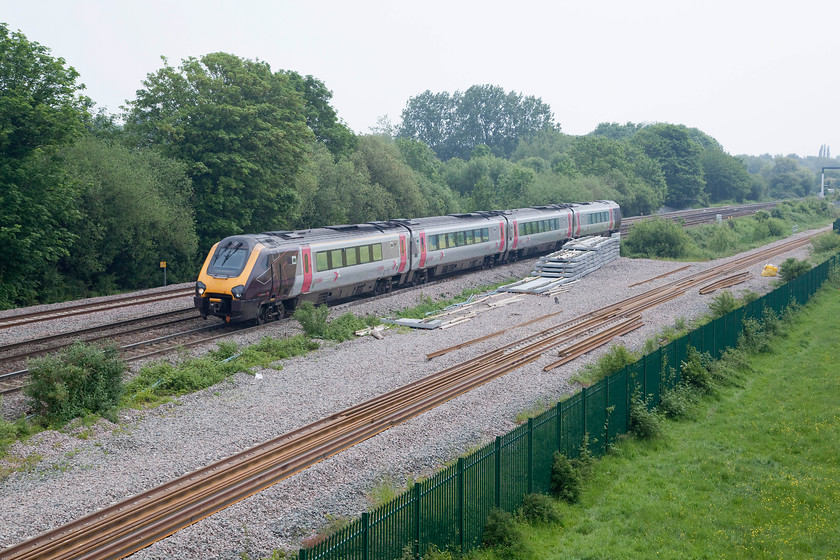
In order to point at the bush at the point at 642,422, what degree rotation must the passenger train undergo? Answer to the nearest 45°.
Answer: approximately 90° to its left

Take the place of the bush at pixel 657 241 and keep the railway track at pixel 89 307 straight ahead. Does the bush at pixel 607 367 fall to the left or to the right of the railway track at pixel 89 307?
left

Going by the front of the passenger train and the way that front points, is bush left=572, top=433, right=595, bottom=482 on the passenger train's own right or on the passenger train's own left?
on the passenger train's own left

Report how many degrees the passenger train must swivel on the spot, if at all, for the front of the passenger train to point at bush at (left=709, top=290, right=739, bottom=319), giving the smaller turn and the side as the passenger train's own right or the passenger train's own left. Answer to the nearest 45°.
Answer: approximately 135° to the passenger train's own left

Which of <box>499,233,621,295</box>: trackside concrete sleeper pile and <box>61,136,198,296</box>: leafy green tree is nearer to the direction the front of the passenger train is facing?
the leafy green tree

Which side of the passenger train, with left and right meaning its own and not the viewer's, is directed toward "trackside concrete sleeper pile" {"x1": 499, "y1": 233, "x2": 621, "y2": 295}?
back

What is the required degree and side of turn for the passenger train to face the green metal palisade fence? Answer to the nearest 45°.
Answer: approximately 45° to its left

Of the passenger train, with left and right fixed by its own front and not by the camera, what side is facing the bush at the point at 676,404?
left

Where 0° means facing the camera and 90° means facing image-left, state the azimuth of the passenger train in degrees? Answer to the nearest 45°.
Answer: approximately 45°

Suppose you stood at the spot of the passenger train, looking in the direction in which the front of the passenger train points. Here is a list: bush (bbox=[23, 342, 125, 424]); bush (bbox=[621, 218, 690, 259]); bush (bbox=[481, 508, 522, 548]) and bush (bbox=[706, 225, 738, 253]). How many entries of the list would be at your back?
2

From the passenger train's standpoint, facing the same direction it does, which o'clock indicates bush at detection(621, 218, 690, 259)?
The bush is roughly at 6 o'clock from the passenger train.

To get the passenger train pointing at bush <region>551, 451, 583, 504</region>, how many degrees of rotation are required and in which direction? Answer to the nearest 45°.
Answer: approximately 45° to its left

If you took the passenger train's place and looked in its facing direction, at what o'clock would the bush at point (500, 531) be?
The bush is roughly at 10 o'clock from the passenger train.

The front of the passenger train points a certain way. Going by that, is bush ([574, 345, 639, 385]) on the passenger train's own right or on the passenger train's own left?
on the passenger train's own left

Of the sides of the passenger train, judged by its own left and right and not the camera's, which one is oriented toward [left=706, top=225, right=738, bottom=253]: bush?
back
